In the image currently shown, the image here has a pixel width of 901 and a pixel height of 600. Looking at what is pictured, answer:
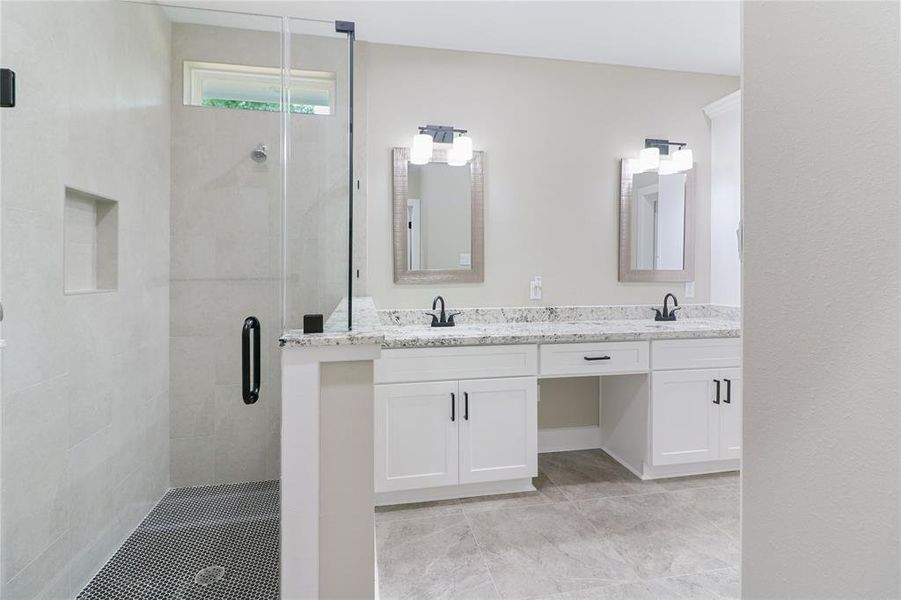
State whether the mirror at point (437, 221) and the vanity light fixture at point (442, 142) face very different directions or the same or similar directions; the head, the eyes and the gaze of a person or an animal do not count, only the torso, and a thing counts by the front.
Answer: same or similar directions

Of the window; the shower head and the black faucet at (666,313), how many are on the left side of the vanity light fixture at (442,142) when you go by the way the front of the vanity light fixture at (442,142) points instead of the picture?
1

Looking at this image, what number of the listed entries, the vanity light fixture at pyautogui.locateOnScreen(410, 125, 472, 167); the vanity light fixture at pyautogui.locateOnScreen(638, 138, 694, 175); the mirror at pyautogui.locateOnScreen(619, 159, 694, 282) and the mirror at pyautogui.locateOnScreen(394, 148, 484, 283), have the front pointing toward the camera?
4

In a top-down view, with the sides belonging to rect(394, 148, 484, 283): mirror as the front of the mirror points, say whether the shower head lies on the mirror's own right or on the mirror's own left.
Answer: on the mirror's own right

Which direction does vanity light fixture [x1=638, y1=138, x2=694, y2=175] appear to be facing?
toward the camera

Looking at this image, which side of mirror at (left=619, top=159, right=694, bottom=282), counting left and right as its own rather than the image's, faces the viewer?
front

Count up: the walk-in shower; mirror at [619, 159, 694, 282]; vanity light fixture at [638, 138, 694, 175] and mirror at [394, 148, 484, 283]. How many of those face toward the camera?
4

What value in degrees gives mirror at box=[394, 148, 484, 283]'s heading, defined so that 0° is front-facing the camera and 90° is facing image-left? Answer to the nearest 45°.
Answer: approximately 0°

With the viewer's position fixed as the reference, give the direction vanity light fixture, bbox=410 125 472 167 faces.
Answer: facing the viewer
